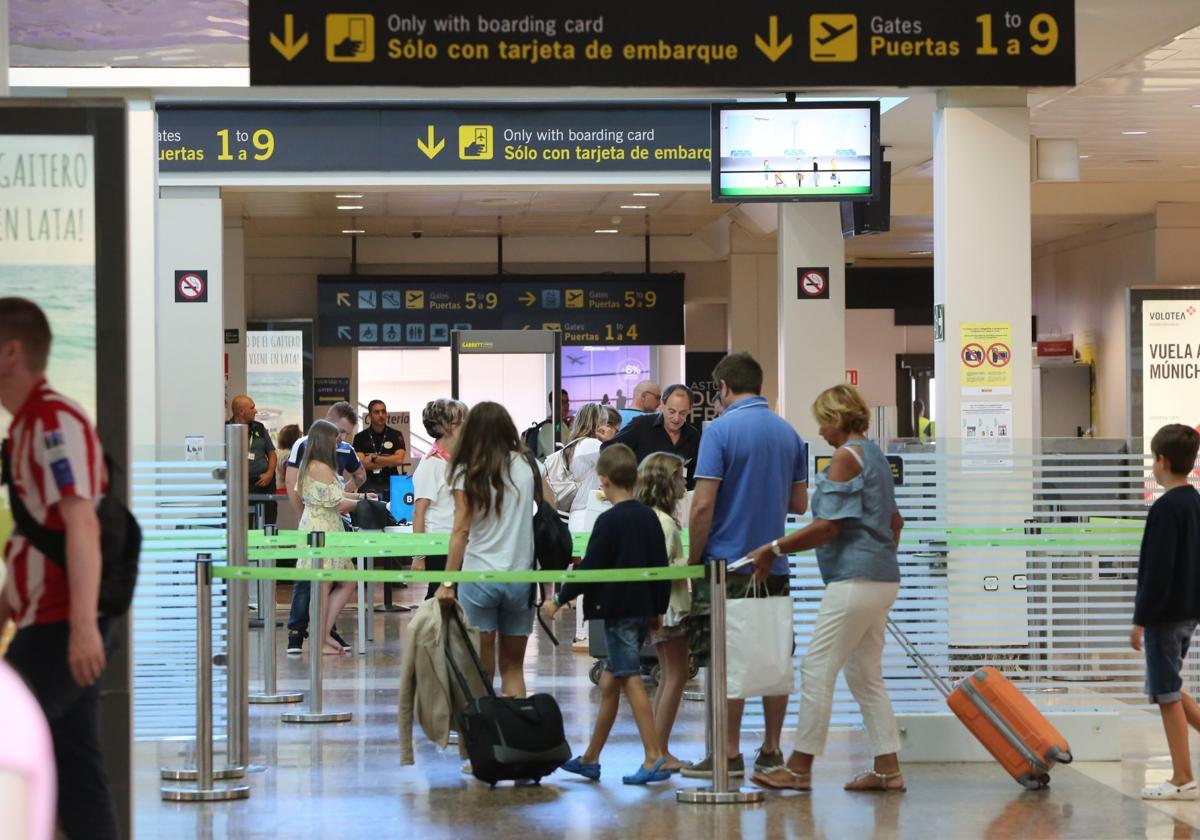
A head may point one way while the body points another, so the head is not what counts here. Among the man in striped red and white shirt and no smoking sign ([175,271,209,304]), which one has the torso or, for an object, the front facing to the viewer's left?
the man in striped red and white shirt

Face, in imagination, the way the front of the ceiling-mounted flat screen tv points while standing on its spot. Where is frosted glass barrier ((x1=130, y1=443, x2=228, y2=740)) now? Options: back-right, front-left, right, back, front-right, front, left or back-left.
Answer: front-right

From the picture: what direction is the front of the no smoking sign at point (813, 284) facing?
toward the camera

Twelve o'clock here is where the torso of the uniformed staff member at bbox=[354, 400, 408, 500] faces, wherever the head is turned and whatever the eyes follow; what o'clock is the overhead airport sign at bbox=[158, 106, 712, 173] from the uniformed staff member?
The overhead airport sign is roughly at 12 o'clock from the uniformed staff member.

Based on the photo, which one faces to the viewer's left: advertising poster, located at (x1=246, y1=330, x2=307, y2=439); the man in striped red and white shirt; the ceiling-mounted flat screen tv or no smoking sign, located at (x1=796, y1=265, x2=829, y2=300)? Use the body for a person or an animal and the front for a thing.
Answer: the man in striped red and white shirt

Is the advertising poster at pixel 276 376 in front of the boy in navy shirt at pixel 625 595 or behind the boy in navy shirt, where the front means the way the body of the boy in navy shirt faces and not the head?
in front

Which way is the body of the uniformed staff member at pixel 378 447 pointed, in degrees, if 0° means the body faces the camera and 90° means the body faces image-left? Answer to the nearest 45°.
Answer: approximately 0°

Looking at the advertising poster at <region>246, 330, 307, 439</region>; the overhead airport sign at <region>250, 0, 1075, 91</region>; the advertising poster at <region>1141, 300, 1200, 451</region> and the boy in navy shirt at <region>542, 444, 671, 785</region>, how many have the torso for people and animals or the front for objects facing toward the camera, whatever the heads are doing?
3

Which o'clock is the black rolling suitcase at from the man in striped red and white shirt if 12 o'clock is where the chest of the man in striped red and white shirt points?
The black rolling suitcase is roughly at 4 o'clock from the man in striped red and white shirt.

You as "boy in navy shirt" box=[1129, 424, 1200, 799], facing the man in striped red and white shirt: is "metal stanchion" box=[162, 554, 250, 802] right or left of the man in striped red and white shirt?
right

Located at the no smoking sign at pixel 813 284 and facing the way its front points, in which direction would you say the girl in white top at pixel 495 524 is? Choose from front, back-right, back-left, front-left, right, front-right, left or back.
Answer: front

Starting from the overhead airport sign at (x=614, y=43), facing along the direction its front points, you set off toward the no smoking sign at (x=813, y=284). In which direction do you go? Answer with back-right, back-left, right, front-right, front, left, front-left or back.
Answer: back
